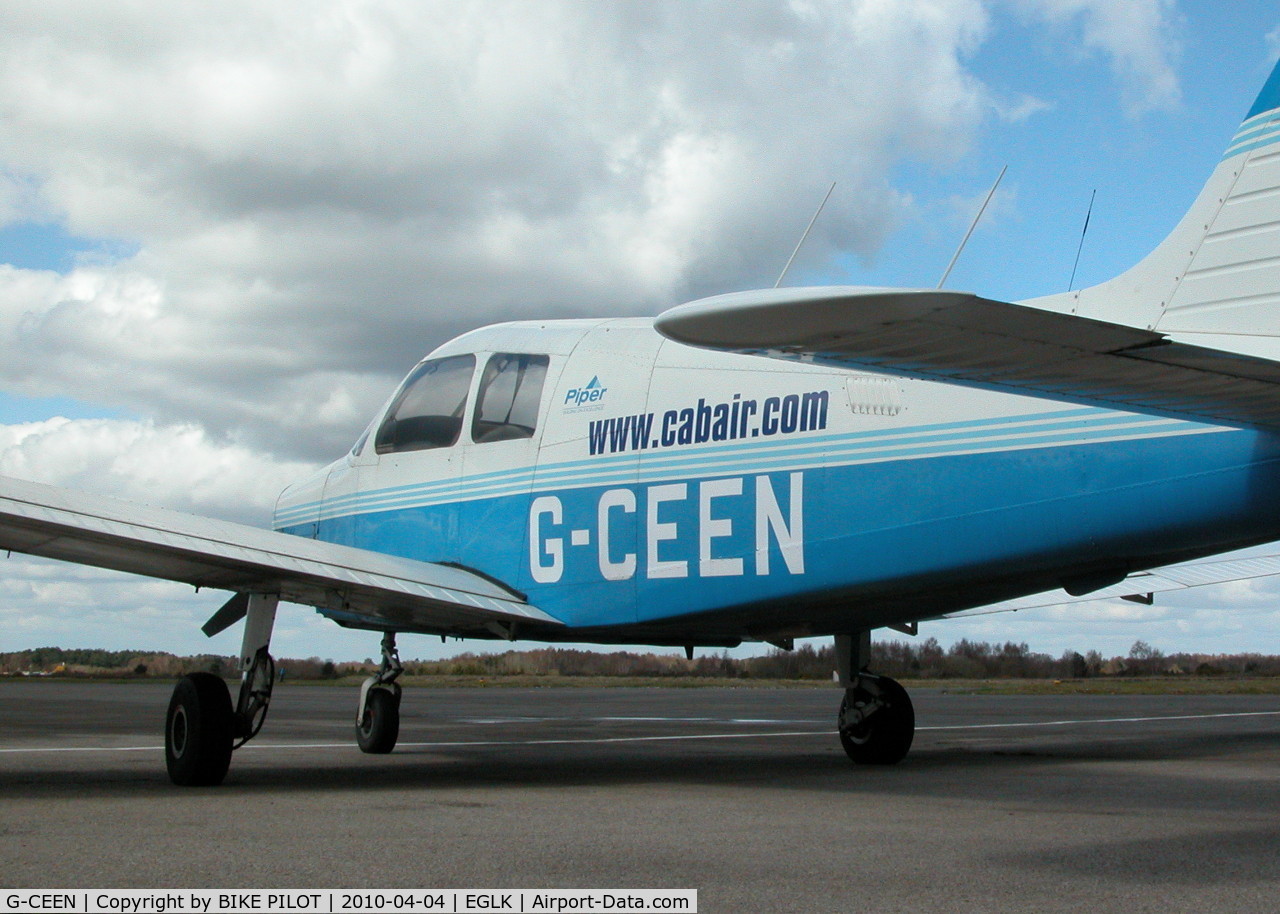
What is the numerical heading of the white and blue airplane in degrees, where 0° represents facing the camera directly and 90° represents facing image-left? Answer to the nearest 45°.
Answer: approximately 135°
